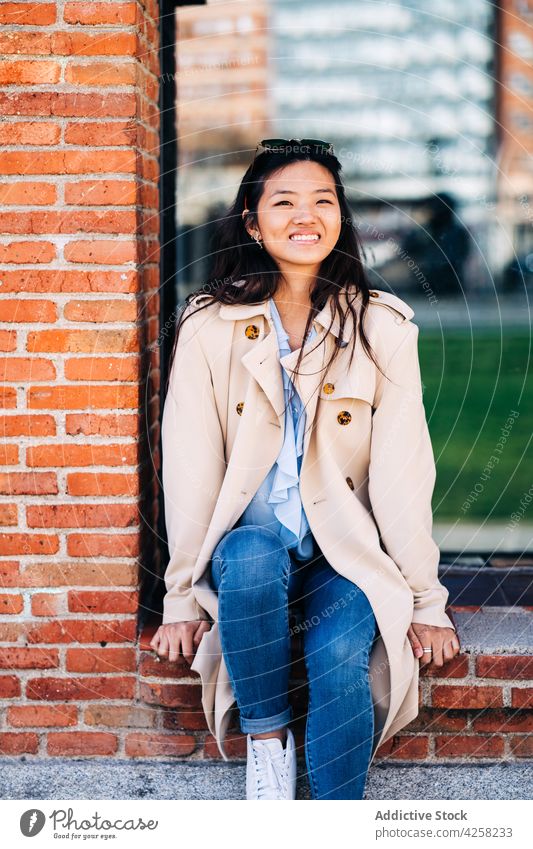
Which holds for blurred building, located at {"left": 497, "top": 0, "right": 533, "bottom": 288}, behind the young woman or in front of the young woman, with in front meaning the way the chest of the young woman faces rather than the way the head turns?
behind

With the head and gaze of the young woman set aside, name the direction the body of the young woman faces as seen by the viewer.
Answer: toward the camera
